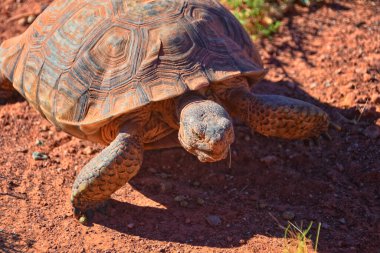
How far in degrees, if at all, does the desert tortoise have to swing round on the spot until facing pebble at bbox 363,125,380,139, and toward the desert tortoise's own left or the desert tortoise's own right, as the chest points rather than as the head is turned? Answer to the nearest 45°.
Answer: approximately 45° to the desert tortoise's own left

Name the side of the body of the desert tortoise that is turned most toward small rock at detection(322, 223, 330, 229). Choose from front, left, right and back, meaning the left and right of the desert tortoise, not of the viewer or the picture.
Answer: front

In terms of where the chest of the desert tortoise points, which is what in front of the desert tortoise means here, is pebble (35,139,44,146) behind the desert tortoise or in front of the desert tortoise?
behind

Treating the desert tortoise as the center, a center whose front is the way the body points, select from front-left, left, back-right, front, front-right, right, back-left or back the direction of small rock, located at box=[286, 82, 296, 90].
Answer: left

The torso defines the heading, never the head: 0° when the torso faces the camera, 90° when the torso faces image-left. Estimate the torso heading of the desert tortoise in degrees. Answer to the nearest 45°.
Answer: approximately 315°

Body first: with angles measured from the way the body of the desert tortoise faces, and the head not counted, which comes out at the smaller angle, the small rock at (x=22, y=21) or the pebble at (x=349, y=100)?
the pebble

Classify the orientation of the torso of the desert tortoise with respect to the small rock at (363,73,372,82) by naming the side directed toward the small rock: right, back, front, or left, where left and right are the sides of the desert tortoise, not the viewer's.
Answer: left

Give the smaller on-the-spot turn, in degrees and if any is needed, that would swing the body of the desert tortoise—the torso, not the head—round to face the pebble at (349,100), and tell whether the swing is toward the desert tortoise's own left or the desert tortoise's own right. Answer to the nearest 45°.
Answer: approximately 45° to the desert tortoise's own left

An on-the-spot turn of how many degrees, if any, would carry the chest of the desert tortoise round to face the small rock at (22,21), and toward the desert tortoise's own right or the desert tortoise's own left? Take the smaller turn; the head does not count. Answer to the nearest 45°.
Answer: approximately 180°

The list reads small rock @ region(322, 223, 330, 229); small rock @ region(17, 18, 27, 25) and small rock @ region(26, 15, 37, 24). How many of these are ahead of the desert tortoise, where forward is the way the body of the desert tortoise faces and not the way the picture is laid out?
1

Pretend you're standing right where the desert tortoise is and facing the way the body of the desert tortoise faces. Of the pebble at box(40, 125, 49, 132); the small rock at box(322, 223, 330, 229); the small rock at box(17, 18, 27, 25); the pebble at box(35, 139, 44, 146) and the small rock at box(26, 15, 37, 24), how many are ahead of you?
1

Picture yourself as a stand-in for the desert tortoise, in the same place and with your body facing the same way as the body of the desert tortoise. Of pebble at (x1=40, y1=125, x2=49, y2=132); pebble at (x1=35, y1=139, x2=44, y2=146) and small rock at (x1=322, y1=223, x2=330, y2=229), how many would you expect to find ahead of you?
1

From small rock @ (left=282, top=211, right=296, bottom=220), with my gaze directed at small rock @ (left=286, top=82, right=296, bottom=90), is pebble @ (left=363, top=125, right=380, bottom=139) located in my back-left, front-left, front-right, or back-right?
front-right

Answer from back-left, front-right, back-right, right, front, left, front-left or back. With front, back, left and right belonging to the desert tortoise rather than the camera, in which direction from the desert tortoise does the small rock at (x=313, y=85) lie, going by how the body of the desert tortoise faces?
left

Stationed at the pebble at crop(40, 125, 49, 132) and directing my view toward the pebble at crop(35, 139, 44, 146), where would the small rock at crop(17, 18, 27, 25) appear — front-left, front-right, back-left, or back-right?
back-right
